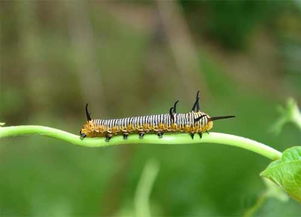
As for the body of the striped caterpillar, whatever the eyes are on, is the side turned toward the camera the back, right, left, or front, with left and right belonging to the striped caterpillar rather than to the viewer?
right
